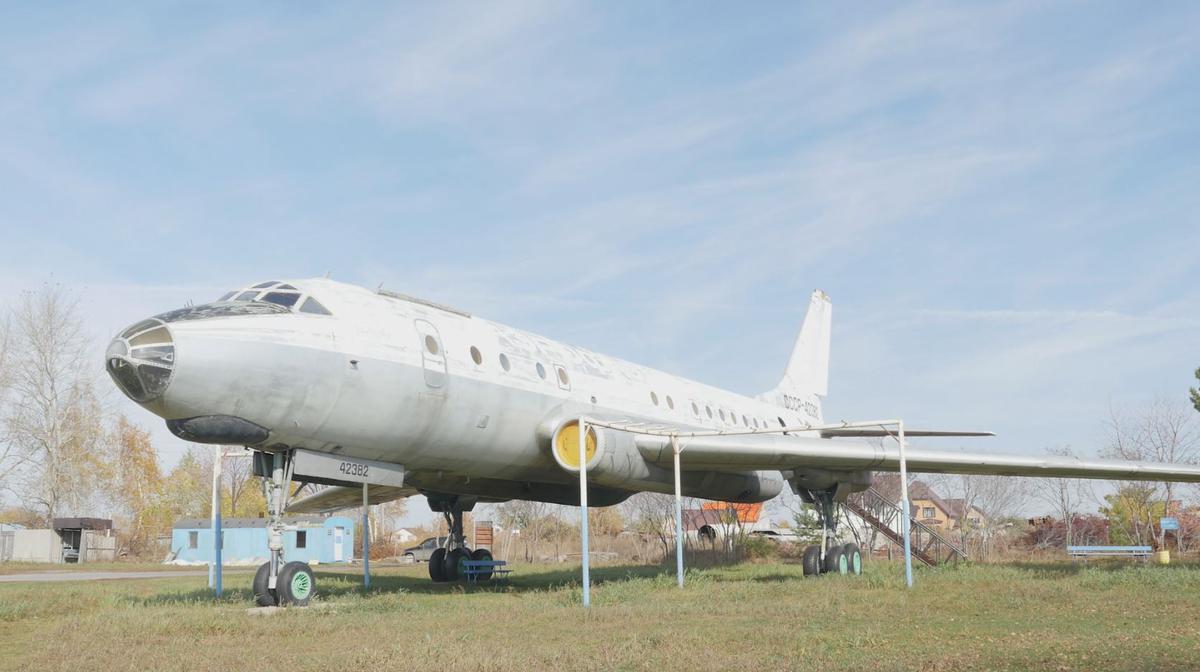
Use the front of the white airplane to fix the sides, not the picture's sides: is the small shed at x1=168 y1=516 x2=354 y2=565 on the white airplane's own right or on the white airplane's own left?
on the white airplane's own right

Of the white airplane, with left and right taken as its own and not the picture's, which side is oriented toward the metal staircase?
back

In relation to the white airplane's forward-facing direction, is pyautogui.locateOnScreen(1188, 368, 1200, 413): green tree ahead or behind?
behind

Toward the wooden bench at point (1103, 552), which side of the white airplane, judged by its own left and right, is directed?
back

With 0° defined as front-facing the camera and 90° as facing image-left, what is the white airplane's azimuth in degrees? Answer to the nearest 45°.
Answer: approximately 45°
